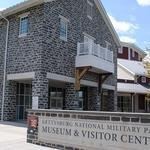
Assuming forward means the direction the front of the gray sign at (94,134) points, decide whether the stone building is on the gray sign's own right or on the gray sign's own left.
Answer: on the gray sign's own right

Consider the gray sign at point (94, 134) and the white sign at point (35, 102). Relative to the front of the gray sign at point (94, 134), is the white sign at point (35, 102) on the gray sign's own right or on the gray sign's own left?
on the gray sign's own right

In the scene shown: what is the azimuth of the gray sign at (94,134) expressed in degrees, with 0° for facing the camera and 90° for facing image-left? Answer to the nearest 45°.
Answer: approximately 45°
